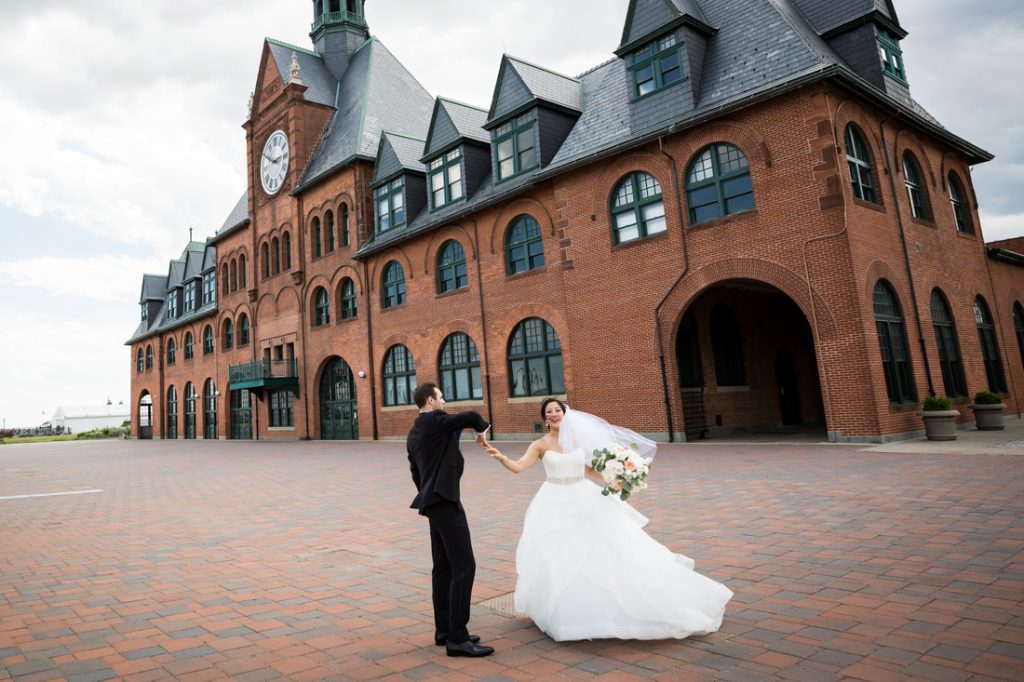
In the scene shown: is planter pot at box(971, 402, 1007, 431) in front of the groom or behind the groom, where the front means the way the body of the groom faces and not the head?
in front

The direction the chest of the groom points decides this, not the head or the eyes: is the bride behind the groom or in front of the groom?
in front

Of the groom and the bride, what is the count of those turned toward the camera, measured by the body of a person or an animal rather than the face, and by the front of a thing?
1

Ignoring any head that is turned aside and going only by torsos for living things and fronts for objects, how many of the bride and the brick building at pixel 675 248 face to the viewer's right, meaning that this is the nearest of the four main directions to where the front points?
0

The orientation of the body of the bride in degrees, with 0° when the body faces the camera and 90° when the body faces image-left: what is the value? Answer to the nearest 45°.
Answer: approximately 0°

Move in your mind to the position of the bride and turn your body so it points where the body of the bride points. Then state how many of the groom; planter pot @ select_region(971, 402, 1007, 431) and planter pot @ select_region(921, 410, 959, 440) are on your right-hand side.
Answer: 1

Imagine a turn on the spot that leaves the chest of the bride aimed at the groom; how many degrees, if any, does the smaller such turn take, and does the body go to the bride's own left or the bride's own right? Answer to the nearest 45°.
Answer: approximately 90° to the bride's own right

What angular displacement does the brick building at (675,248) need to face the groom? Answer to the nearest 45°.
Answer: approximately 45° to its left

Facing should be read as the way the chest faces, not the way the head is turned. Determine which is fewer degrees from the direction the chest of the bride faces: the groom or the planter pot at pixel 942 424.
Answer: the groom

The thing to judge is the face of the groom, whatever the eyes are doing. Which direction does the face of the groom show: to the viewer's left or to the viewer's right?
to the viewer's right

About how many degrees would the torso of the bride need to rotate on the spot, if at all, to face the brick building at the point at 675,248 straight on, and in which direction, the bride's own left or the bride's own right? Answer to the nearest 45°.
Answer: approximately 180°
